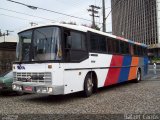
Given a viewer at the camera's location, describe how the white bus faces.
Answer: facing the viewer and to the left of the viewer
